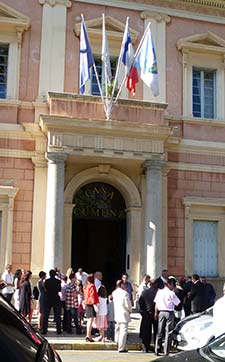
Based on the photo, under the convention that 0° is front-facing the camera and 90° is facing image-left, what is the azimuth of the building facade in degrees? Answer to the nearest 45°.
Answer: approximately 0°

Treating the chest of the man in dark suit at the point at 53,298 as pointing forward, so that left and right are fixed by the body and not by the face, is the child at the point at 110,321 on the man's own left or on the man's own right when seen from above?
on the man's own right

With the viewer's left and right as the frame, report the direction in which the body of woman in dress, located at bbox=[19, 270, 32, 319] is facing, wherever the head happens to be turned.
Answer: facing to the right of the viewer

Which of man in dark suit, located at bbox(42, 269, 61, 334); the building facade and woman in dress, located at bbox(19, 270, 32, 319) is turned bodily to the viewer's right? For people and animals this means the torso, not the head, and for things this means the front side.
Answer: the woman in dress

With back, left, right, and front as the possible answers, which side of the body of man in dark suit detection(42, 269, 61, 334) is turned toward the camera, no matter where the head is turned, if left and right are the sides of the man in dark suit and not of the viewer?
back

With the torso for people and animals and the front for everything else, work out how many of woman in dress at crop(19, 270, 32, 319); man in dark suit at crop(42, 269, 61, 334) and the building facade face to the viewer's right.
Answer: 1

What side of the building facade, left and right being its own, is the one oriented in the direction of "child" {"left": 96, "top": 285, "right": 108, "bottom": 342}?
front

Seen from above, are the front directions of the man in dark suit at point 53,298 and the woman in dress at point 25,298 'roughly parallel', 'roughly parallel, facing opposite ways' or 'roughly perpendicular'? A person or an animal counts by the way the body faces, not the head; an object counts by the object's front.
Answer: roughly perpendicular
